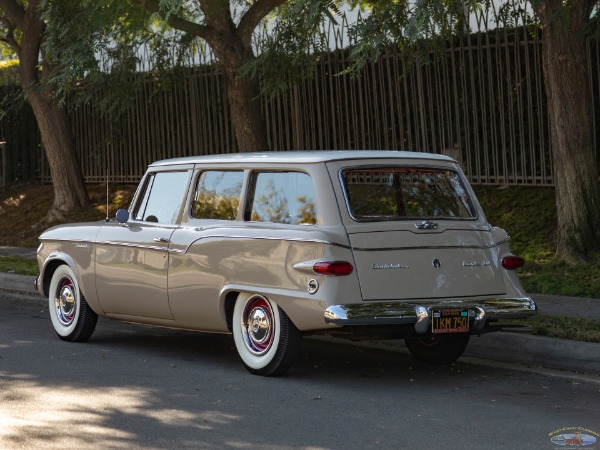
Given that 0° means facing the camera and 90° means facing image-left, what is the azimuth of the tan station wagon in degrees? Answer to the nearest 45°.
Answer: approximately 135°

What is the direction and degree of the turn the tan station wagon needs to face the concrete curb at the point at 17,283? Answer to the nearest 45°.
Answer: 0° — it already faces it

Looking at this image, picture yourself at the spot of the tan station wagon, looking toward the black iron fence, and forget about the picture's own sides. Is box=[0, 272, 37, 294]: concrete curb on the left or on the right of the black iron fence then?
left

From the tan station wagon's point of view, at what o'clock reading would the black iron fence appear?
The black iron fence is roughly at 2 o'clock from the tan station wagon.

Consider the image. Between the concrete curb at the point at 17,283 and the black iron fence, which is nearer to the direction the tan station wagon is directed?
the concrete curb
